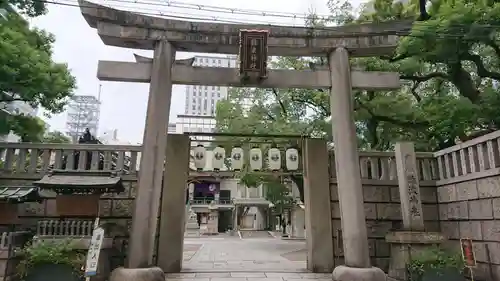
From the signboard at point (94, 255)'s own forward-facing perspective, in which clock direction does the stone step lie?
The stone step is roughly at 8 o'clock from the signboard.

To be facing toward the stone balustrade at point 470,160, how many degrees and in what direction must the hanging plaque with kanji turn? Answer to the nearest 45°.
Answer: approximately 90° to its left

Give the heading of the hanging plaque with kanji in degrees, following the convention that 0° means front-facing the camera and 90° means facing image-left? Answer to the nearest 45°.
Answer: approximately 0°

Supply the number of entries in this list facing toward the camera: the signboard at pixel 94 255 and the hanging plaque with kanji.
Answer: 2

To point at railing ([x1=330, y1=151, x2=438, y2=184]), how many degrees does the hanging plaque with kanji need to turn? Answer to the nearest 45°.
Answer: approximately 135° to its left

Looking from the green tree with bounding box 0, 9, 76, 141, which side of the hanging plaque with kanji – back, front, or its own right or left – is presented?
right

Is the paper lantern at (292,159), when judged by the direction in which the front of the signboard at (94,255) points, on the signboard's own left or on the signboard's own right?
on the signboard's own left

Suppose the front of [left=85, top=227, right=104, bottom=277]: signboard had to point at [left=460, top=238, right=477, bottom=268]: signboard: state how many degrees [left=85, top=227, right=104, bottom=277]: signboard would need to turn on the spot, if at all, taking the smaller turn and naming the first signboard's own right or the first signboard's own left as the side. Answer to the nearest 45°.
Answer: approximately 90° to the first signboard's own left

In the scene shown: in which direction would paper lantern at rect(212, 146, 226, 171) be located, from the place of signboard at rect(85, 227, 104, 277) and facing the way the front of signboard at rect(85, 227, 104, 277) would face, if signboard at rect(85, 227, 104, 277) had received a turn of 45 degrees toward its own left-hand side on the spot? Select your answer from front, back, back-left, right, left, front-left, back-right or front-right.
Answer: left

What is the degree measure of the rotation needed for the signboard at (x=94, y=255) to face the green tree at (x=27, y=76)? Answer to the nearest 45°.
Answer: approximately 135° to its right
